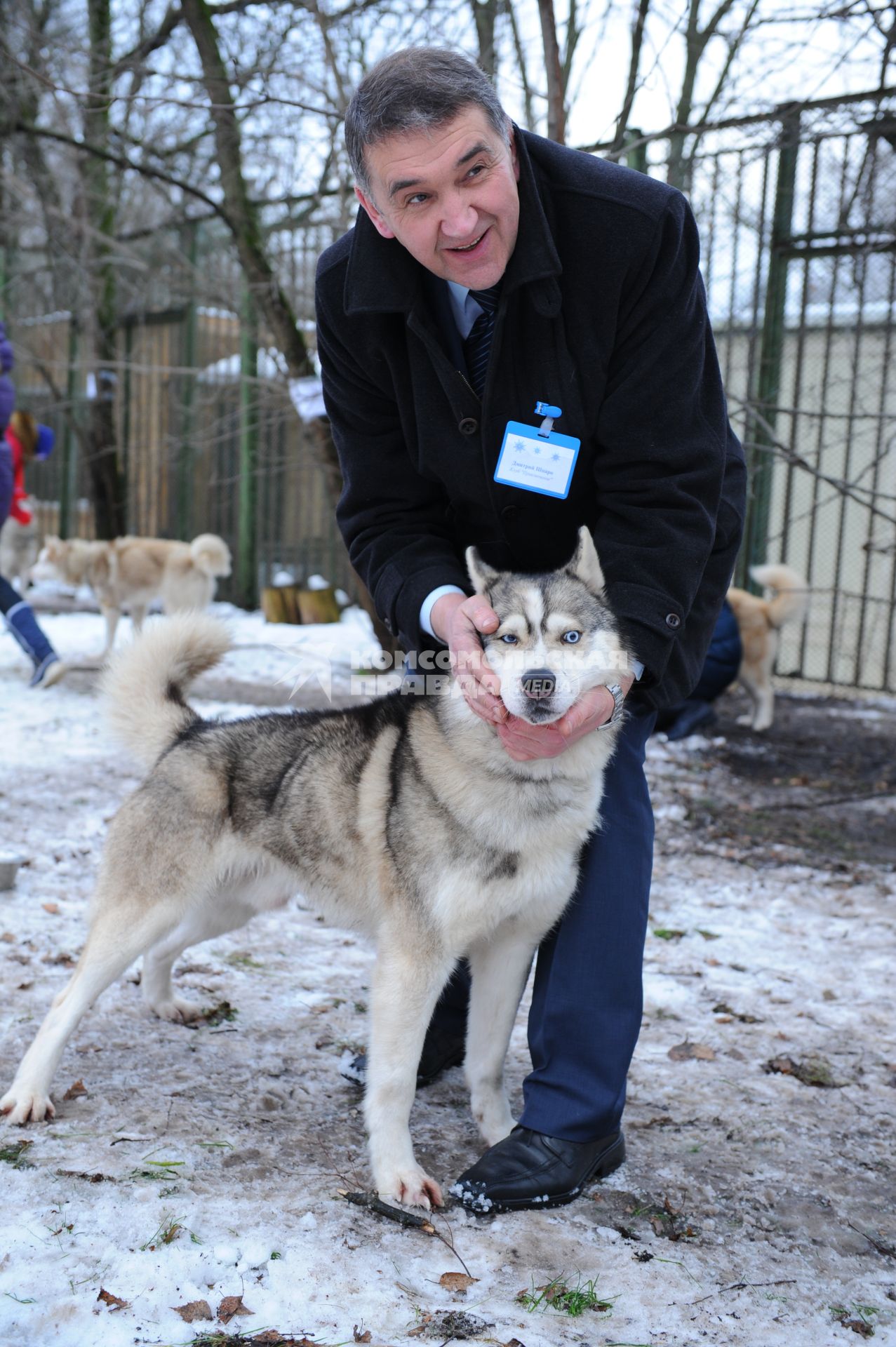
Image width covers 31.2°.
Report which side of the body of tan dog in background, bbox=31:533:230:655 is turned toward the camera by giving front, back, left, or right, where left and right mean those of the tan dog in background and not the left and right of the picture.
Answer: left

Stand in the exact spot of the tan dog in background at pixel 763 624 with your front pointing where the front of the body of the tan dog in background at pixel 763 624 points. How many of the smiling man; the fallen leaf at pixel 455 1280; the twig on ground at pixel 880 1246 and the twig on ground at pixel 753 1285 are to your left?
4

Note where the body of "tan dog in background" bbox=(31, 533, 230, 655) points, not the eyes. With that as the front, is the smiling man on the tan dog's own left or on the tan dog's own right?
on the tan dog's own left

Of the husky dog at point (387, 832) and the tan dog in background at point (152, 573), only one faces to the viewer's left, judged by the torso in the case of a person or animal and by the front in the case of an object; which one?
the tan dog in background

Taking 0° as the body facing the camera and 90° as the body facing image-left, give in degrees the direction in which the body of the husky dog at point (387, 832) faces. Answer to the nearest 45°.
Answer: approximately 315°

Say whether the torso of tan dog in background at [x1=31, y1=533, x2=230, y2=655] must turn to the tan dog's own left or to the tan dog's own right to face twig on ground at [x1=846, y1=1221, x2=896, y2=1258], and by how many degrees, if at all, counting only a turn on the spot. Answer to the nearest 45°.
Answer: approximately 90° to the tan dog's own left

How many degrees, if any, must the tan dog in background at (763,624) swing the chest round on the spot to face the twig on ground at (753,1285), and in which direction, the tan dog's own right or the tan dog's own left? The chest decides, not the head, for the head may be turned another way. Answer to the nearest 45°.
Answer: approximately 90° to the tan dog's own left

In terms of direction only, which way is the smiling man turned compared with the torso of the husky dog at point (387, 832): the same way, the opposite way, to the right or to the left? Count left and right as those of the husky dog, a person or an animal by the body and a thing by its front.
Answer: to the right

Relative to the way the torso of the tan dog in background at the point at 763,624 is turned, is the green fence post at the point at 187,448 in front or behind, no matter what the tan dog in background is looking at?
in front

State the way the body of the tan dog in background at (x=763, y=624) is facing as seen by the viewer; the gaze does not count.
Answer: to the viewer's left

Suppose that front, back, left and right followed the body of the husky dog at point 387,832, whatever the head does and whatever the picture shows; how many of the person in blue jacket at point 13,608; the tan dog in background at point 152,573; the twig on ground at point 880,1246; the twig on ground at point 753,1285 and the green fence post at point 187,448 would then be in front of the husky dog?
2
